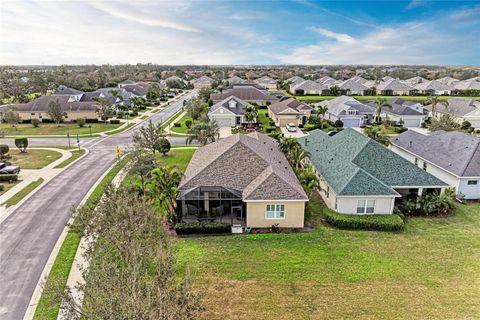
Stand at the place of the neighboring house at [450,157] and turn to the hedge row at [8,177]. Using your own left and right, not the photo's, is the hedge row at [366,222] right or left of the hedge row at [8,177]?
left

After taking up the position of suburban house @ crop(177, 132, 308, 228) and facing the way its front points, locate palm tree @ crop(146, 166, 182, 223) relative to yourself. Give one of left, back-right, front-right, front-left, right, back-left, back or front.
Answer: left

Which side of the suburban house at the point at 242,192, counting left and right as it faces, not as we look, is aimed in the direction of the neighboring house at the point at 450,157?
right

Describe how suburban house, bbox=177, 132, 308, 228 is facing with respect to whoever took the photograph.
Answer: facing away from the viewer
